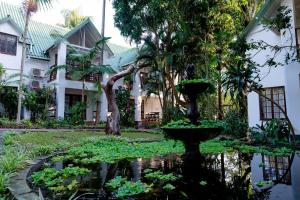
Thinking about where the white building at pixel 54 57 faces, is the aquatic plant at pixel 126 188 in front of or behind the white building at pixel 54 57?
in front

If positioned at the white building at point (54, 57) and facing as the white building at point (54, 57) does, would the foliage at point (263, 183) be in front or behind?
in front

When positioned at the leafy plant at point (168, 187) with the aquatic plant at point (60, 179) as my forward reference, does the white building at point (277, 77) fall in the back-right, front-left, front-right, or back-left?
back-right

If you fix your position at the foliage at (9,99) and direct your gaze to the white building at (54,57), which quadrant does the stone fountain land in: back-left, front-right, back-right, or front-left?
back-right

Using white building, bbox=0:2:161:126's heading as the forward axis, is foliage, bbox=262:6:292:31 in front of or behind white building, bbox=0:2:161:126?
in front

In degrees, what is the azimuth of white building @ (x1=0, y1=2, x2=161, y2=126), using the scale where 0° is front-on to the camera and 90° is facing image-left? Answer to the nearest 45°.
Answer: approximately 315°

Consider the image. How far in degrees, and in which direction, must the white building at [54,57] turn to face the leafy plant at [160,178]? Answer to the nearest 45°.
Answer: approximately 45° to its right
